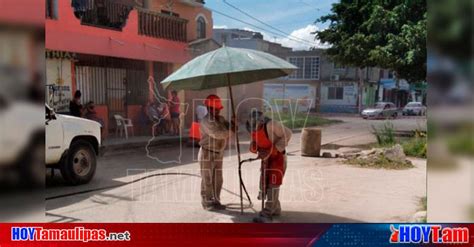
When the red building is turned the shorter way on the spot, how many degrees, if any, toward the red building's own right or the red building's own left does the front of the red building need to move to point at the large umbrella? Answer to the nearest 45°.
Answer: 0° — it already faces it

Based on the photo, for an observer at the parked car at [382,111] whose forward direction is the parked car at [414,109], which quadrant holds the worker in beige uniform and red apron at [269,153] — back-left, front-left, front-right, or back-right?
back-right

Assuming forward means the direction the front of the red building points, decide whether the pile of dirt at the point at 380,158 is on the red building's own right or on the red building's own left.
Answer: on the red building's own left

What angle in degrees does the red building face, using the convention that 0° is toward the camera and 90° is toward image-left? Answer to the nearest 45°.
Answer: approximately 315°
